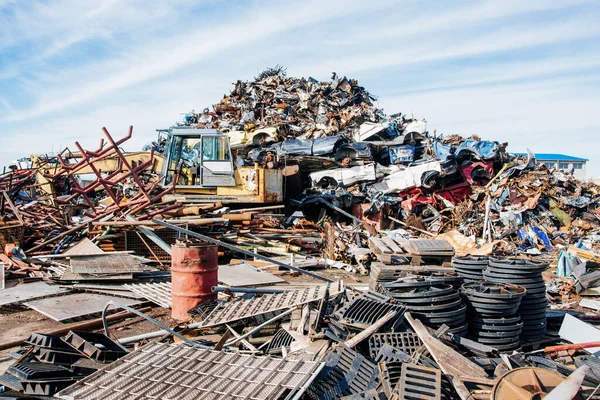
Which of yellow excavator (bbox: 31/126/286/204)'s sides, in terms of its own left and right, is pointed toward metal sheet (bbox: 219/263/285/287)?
left

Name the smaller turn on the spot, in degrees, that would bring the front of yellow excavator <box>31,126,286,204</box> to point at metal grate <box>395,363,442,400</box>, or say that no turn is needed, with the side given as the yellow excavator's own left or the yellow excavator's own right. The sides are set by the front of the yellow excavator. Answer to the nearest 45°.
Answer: approximately 90° to the yellow excavator's own left

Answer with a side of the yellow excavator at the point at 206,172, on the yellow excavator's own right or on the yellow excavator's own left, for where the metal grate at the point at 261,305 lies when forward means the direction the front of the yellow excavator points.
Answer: on the yellow excavator's own left

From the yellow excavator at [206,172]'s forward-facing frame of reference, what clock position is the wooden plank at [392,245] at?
The wooden plank is roughly at 8 o'clock from the yellow excavator.

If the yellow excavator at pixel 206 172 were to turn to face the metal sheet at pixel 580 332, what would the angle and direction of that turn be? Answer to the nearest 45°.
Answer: approximately 90° to its left

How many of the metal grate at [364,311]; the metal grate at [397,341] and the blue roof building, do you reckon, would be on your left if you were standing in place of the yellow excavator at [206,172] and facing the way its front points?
2

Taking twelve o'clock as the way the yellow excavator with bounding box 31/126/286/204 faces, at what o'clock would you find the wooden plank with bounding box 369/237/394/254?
The wooden plank is roughly at 8 o'clock from the yellow excavator.

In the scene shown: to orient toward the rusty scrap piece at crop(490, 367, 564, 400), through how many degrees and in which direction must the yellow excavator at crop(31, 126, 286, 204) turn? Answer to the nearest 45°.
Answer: approximately 90° to its left

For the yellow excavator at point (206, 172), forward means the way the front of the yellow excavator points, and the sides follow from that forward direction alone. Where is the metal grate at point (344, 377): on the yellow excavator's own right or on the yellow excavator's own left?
on the yellow excavator's own left

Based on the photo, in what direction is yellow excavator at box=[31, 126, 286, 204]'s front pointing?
to the viewer's left

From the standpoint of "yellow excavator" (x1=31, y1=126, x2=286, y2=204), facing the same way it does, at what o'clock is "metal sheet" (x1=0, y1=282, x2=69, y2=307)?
The metal sheet is roughly at 10 o'clock from the yellow excavator.
